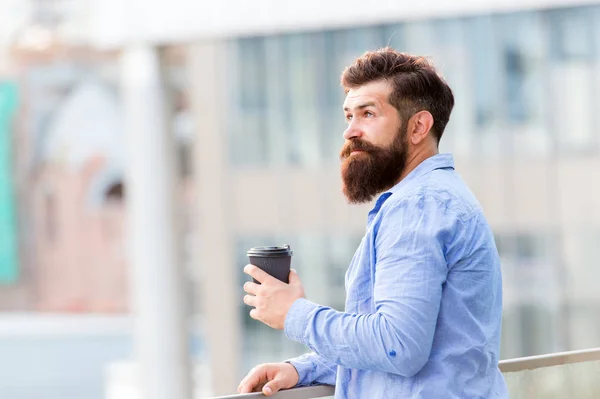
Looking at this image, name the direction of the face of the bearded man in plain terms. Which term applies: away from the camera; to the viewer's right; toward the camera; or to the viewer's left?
to the viewer's left

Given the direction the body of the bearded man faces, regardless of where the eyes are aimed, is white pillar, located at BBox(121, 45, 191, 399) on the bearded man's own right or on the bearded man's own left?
on the bearded man's own right

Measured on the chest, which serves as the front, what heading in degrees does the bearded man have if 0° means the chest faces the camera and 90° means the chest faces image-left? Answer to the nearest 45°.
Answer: approximately 90°

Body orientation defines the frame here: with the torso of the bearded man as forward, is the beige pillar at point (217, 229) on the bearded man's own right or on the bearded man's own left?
on the bearded man's own right
